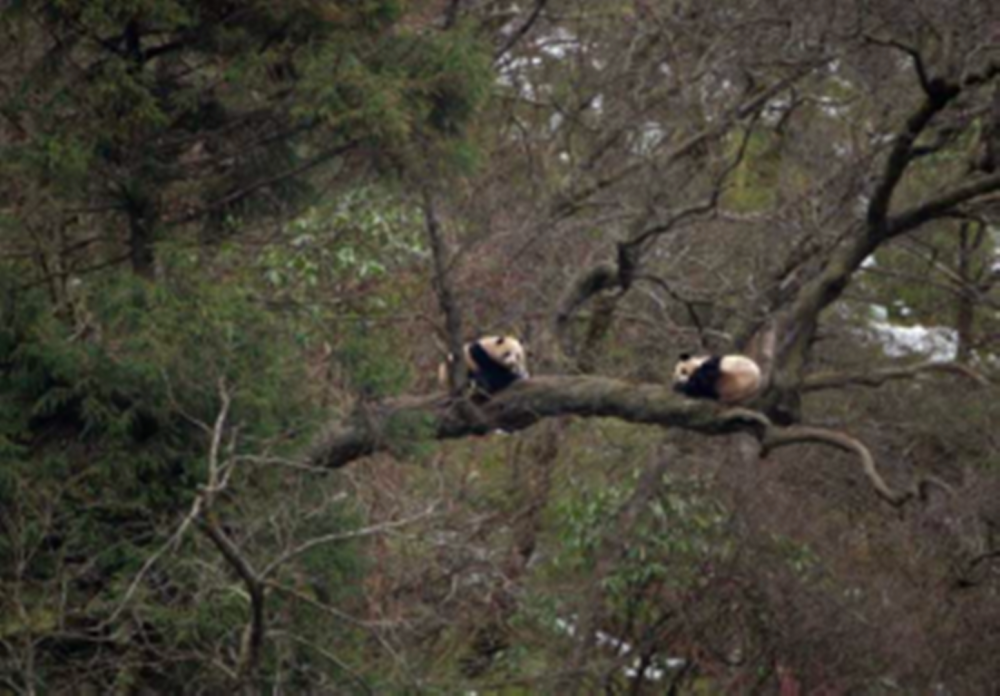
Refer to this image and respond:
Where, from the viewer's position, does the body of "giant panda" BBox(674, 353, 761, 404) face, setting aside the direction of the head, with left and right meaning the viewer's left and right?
facing to the left of the viewer

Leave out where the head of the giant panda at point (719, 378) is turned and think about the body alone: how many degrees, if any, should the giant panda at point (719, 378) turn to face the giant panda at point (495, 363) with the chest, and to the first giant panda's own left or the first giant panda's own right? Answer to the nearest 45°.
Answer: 0° — it already faces it
